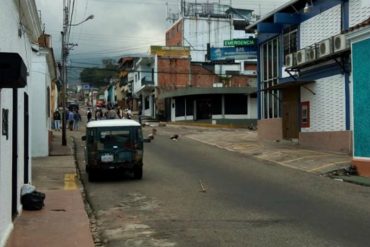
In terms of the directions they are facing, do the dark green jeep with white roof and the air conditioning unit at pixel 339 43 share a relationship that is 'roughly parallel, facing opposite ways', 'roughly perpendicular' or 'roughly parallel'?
roughly perpendicular

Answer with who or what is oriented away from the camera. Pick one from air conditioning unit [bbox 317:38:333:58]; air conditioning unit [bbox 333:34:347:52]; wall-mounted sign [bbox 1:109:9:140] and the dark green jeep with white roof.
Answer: the dark green jeep with white roof

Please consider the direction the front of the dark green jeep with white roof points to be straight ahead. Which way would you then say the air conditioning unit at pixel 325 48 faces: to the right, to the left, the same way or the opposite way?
to the left

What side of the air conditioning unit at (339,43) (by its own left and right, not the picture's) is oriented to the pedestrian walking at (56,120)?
right

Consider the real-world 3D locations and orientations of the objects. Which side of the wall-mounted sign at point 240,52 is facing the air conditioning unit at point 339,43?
front

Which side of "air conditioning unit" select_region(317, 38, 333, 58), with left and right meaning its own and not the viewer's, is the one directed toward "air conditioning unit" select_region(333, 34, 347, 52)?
left

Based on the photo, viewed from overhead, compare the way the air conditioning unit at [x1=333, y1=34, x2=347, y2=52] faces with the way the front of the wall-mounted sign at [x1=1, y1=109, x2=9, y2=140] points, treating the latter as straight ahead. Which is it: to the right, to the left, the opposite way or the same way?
the opposite way

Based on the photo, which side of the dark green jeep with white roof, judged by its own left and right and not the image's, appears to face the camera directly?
back

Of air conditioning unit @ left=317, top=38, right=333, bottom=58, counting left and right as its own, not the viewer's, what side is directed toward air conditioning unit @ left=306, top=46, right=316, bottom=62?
right

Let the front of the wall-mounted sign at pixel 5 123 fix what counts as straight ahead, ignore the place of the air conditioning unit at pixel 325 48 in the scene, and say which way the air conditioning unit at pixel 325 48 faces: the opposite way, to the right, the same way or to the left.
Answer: the opposite way
